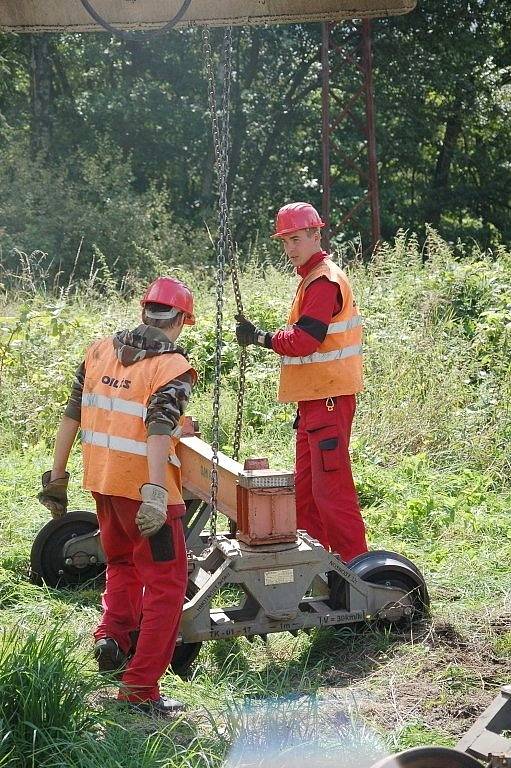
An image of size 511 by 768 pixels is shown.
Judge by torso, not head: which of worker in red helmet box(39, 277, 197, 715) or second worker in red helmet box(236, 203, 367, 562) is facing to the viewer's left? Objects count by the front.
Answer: the second worker in red helmet

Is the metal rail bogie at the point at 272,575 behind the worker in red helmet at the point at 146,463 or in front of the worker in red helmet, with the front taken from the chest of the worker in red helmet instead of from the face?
in front

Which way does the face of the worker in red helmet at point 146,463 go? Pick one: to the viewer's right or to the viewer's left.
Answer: to the viewer's right

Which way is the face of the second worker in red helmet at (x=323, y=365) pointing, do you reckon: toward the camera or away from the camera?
toward the camera

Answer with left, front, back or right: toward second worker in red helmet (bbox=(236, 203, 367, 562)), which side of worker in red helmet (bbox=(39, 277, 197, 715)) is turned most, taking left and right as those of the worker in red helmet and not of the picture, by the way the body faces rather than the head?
front

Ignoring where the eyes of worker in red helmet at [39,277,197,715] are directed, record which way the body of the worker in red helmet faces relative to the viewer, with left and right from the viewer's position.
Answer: facing away from the viewer and to the right of the viewer
